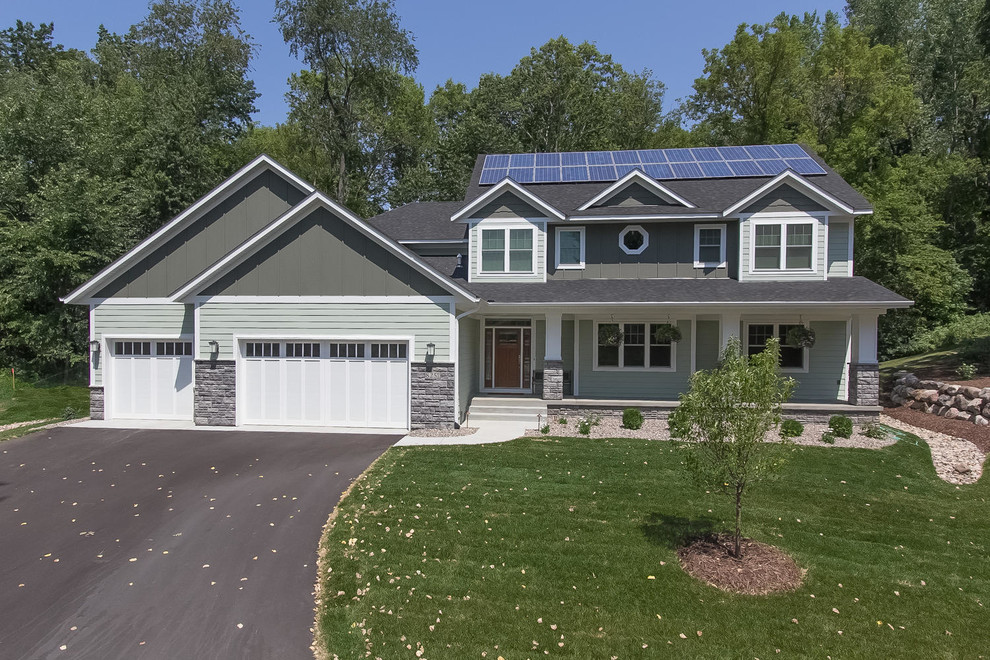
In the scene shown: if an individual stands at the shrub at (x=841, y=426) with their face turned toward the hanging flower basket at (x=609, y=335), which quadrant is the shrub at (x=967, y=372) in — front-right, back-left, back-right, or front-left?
back-right

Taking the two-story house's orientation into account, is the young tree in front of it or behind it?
in front

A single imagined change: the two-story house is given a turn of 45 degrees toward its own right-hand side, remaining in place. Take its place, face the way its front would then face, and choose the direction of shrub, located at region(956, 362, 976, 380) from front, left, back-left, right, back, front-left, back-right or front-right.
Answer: back-left

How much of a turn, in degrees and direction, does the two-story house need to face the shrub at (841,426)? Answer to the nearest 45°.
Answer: approximately 90° to its left

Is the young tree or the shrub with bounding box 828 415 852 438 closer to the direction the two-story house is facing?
the young tree

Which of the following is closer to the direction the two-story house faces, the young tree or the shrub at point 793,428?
the young tree

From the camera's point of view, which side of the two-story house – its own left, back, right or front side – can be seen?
front

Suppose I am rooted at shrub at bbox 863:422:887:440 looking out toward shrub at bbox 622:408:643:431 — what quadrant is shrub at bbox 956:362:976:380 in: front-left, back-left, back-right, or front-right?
back-right
